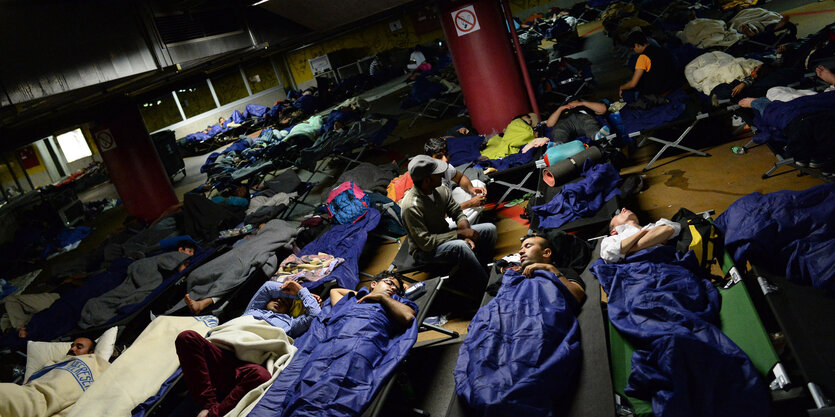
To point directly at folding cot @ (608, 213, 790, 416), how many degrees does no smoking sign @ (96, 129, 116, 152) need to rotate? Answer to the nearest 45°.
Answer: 0° — it already faces it

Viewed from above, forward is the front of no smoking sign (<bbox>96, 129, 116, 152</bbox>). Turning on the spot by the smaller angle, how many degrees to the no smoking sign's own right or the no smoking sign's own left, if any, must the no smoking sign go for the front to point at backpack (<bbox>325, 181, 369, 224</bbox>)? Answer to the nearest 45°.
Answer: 0° — it already faces it

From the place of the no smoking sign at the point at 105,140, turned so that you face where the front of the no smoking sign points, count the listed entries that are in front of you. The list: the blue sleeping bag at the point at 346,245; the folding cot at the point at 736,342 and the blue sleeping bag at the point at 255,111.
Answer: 2

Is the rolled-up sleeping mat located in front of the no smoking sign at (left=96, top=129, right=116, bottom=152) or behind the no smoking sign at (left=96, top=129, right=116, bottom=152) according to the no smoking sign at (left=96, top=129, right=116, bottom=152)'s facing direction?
in front

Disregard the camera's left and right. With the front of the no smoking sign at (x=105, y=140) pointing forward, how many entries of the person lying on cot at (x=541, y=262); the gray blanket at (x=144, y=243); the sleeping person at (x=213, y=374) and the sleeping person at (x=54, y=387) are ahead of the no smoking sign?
4

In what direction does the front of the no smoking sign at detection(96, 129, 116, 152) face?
toward the camera

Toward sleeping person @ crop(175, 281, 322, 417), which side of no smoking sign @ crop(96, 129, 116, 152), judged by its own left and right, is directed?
front

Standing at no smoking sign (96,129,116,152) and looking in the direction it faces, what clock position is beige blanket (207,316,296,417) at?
The beige blanket is roughly at 12 o'clock from the no smoking sign.

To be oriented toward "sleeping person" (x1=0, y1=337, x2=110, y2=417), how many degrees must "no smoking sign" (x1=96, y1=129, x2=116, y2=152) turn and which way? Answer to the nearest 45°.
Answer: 0° — it already faces them

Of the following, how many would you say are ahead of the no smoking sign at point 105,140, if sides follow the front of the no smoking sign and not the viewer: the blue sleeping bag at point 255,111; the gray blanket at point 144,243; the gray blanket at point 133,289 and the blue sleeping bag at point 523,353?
3

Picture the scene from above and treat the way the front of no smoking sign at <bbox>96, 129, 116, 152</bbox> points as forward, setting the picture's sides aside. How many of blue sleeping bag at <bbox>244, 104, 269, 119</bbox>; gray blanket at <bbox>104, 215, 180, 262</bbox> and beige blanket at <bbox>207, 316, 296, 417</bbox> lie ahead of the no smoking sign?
2

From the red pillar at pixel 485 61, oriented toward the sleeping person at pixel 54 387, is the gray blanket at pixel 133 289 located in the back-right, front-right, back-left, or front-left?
front-right

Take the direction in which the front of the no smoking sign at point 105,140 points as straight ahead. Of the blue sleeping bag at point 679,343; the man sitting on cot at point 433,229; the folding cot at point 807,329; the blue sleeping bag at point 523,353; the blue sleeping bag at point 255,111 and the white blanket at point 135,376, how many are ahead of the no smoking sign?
5

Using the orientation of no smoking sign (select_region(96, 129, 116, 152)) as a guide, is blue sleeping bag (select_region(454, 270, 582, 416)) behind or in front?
in front

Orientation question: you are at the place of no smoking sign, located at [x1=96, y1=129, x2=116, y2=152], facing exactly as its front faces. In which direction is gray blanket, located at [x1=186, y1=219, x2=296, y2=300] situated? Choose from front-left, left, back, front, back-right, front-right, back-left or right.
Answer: front

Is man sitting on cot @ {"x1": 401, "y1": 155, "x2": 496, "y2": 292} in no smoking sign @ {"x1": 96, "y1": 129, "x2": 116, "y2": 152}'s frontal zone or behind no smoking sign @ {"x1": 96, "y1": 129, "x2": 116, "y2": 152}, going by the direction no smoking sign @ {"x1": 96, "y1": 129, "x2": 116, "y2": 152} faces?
frontal zone
